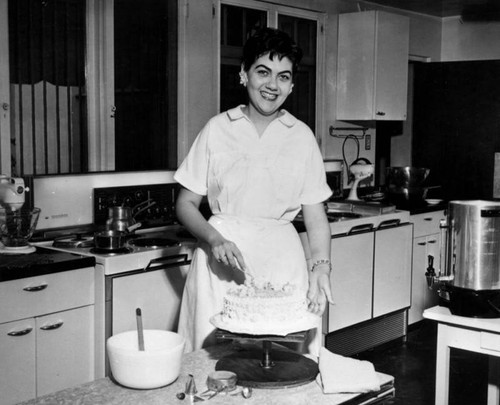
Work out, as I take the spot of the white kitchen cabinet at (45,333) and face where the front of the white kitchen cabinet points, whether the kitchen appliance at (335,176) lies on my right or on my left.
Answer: on my left

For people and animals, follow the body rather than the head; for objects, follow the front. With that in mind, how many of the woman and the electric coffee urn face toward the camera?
1

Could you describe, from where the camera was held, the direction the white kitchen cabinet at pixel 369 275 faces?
facing the viewer and to the right of the viewer

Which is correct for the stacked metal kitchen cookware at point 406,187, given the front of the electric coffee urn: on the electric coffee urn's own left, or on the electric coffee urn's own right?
on the electric coffee urn's own right

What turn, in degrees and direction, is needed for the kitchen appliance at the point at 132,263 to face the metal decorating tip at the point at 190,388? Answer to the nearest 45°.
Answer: approximately 45° to its right

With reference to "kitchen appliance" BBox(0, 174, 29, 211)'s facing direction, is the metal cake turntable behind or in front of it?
in front

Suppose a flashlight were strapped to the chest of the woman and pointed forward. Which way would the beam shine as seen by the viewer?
toward the camera

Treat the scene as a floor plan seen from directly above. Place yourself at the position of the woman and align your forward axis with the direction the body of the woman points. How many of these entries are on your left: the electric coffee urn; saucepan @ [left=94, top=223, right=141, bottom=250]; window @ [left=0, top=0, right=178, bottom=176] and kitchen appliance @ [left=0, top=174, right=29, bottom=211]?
1

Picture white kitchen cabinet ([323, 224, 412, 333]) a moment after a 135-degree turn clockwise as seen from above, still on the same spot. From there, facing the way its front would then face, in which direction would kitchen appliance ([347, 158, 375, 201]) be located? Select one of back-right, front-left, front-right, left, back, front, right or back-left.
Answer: right

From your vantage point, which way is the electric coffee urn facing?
to the viewer's left

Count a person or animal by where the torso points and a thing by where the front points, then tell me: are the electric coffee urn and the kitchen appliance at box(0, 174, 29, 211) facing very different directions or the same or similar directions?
very different directions

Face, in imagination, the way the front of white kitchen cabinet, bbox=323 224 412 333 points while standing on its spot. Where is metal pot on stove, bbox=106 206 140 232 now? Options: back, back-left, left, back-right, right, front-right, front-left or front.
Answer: right

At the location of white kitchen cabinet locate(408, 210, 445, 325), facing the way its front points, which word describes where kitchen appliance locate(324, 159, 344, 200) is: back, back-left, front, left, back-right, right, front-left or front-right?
back-right
